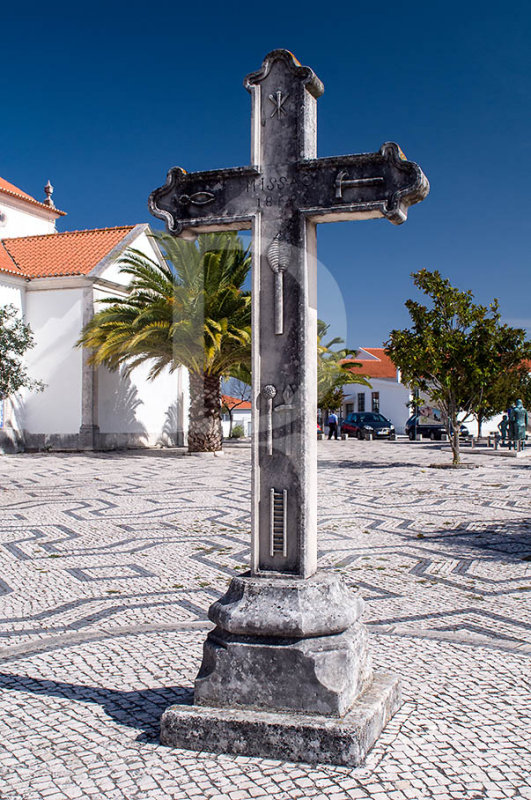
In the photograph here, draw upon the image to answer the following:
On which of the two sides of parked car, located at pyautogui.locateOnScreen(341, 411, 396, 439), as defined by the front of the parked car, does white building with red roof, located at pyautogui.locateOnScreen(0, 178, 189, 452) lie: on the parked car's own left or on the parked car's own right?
on the parked car's own right

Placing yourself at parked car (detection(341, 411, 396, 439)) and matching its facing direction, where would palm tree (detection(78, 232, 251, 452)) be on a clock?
The palm tree is roughly at 2 o'clock from the parked car.

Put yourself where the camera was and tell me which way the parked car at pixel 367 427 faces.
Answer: facing the viewer and to the right of the viewer

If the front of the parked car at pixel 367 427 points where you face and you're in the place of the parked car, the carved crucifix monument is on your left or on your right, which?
on your right

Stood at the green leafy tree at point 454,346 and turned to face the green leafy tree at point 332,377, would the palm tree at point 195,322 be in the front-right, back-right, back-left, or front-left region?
front-left
